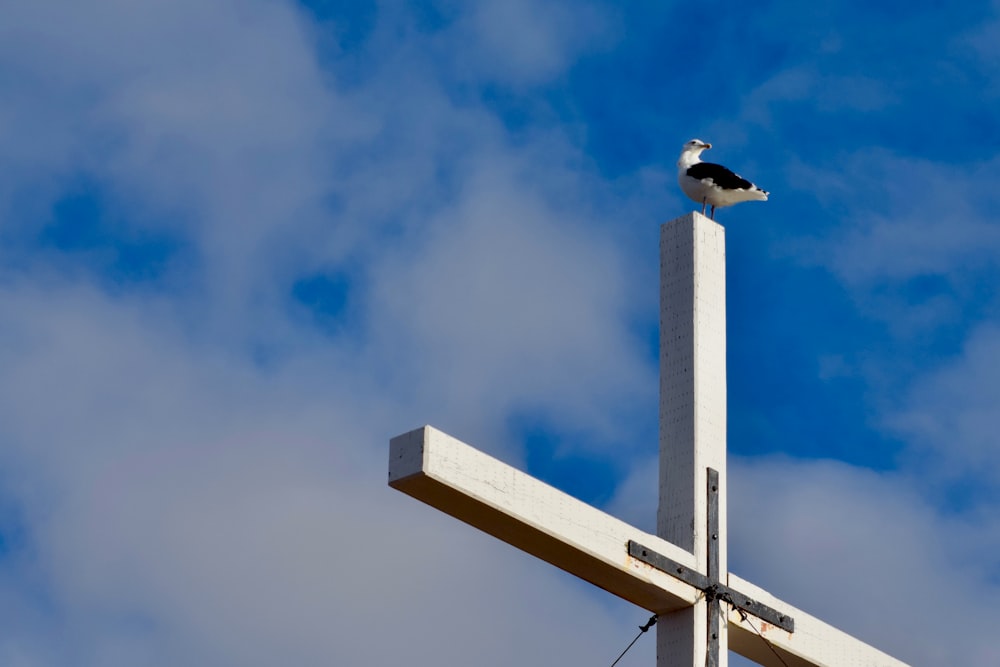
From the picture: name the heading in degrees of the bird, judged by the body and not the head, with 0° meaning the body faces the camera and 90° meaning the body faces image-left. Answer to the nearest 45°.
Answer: approximately 90°
